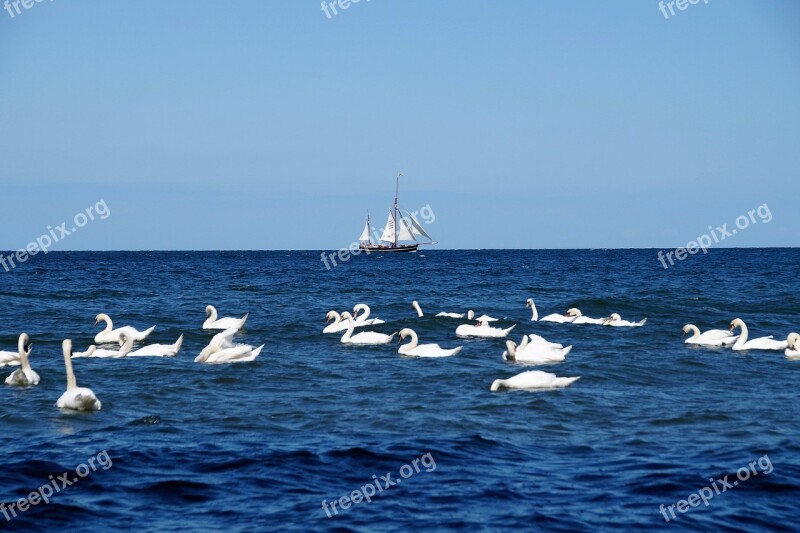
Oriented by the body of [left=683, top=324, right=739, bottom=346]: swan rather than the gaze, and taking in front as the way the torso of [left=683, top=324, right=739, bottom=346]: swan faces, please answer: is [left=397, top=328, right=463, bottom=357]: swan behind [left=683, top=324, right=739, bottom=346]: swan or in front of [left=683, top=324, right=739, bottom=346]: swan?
in front

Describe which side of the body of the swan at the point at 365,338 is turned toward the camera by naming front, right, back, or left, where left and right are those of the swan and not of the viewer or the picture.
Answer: left

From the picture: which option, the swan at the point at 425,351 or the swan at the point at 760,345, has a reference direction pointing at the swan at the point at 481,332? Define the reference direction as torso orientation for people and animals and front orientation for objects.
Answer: the swan at the point at 760,345

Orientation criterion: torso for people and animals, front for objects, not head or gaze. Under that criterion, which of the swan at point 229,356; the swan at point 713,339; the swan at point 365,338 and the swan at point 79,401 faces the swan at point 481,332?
the swan at point 713,339

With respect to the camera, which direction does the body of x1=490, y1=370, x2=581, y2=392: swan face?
to the viewer's left

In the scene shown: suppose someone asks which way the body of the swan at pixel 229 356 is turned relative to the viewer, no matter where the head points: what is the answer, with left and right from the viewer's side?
facing to the left of the viewer

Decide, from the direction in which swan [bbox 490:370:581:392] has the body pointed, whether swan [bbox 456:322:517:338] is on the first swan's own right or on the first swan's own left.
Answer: on the first swan's own right

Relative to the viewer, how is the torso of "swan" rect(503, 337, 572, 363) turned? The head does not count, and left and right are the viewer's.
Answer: facing to the left of the viewer

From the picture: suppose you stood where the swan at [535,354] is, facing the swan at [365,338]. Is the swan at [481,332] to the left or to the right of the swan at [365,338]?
right

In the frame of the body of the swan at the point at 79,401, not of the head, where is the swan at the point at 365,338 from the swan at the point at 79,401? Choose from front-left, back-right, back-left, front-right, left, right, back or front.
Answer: right

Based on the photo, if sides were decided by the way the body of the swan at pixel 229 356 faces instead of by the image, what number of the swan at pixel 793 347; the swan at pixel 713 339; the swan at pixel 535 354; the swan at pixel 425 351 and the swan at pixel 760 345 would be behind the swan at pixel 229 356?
5

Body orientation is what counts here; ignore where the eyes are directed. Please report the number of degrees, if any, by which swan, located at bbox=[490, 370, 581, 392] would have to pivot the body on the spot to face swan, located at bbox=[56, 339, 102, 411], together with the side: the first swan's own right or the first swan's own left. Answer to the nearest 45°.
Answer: approximately 45° to the first swan's own left

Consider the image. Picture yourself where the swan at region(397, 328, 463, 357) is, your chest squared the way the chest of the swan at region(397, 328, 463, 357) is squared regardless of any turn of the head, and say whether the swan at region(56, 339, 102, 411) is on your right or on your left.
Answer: on your left
